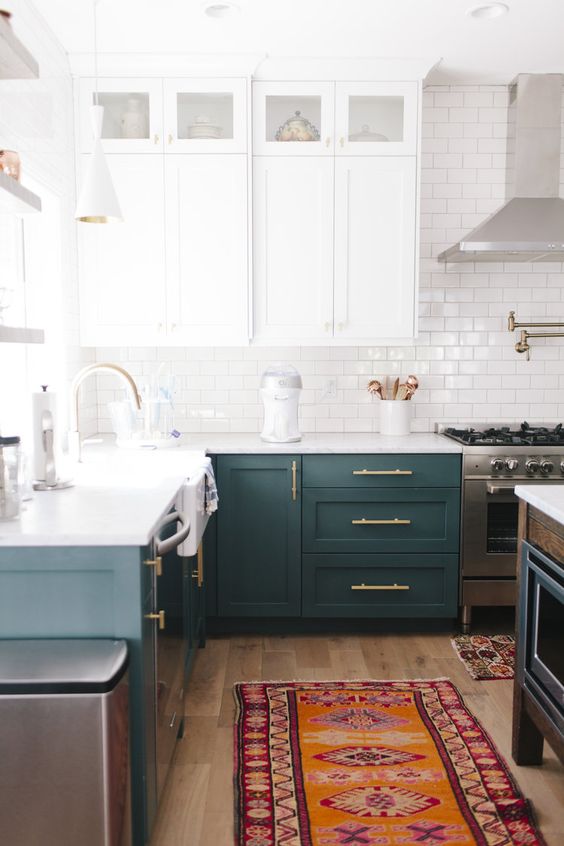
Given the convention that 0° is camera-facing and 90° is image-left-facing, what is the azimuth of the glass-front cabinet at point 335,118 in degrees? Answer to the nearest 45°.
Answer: approximately 0°

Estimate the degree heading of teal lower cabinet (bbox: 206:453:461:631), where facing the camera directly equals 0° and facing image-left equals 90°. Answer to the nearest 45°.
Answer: approximately 0°

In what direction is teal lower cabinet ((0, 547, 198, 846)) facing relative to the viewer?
to the viewer's right

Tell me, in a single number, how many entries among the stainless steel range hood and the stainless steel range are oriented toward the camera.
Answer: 2

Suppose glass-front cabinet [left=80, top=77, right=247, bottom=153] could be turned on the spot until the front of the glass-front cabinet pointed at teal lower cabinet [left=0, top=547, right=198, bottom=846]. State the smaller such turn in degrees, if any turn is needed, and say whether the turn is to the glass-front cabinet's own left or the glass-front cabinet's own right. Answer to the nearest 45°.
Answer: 0° — it already faces it
